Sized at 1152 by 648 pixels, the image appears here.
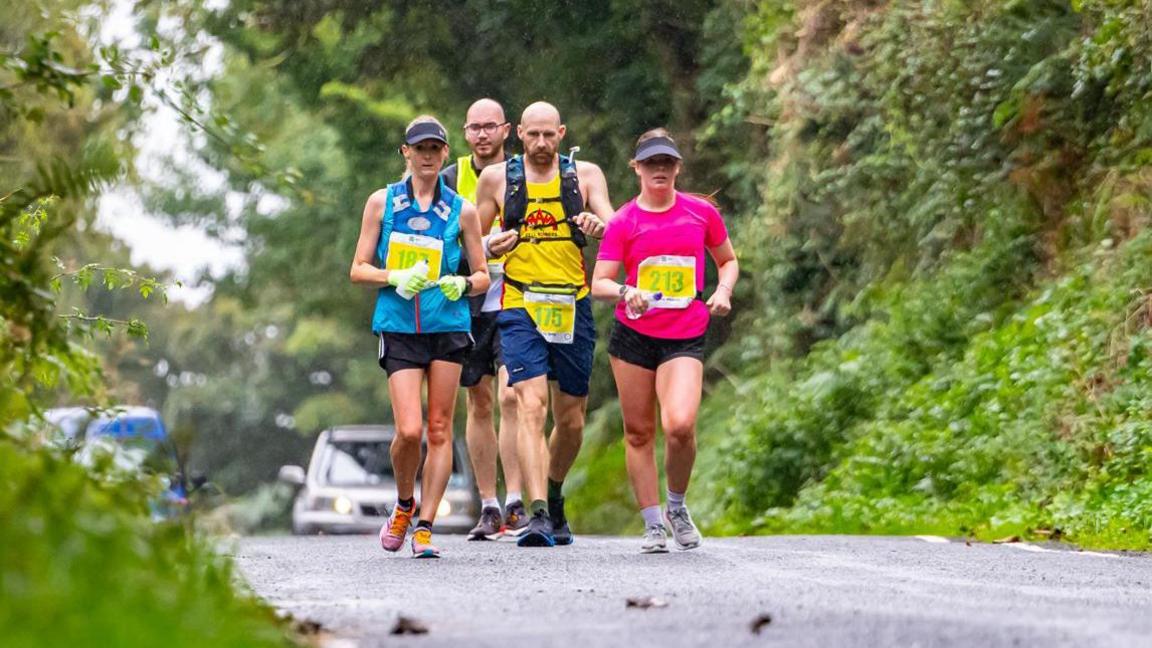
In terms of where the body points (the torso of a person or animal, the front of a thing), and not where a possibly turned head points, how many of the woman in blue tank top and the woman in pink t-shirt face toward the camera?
2

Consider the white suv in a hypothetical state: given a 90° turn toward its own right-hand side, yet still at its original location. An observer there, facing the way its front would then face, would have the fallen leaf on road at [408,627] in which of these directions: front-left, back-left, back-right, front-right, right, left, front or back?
left

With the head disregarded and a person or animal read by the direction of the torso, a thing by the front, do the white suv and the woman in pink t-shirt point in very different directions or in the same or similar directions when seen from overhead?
same or similar directions

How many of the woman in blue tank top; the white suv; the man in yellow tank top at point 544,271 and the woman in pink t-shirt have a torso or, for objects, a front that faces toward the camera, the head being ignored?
4

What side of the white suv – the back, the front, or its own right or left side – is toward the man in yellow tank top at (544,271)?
front

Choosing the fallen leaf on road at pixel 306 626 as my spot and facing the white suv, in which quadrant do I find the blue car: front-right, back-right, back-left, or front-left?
front-left

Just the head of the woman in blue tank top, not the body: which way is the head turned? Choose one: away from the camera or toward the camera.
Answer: toward the camera

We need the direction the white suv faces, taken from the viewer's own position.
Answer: facing the viewer

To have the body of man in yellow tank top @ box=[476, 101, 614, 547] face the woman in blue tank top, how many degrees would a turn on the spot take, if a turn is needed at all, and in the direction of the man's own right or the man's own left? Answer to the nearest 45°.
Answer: approximately 45° to the man's own right

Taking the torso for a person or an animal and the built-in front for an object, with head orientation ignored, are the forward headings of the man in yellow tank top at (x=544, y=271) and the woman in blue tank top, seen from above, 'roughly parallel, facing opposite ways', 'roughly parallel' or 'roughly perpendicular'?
roughly parallel

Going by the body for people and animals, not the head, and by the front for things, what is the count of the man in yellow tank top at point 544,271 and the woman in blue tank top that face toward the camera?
2

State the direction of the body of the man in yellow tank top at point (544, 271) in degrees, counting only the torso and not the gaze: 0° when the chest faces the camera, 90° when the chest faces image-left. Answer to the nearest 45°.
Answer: approximately 0°

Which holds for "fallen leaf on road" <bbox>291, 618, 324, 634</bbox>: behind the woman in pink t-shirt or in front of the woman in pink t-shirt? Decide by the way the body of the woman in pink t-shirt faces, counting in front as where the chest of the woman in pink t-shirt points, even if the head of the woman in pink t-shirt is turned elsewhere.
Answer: in front

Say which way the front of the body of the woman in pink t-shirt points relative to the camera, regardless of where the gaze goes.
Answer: toward the camera
